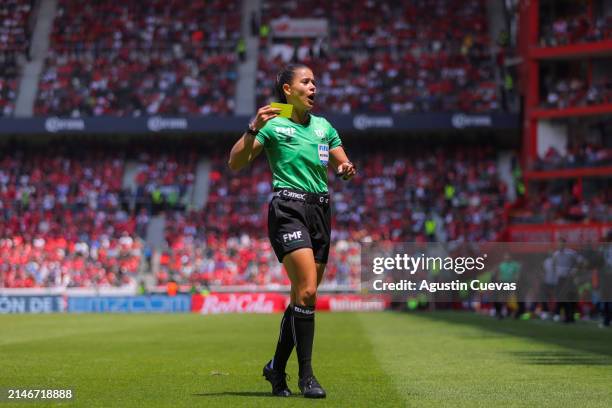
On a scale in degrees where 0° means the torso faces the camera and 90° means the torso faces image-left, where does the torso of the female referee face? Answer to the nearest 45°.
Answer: approximately 315°

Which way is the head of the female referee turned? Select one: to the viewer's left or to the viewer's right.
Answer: to the viewer's right
